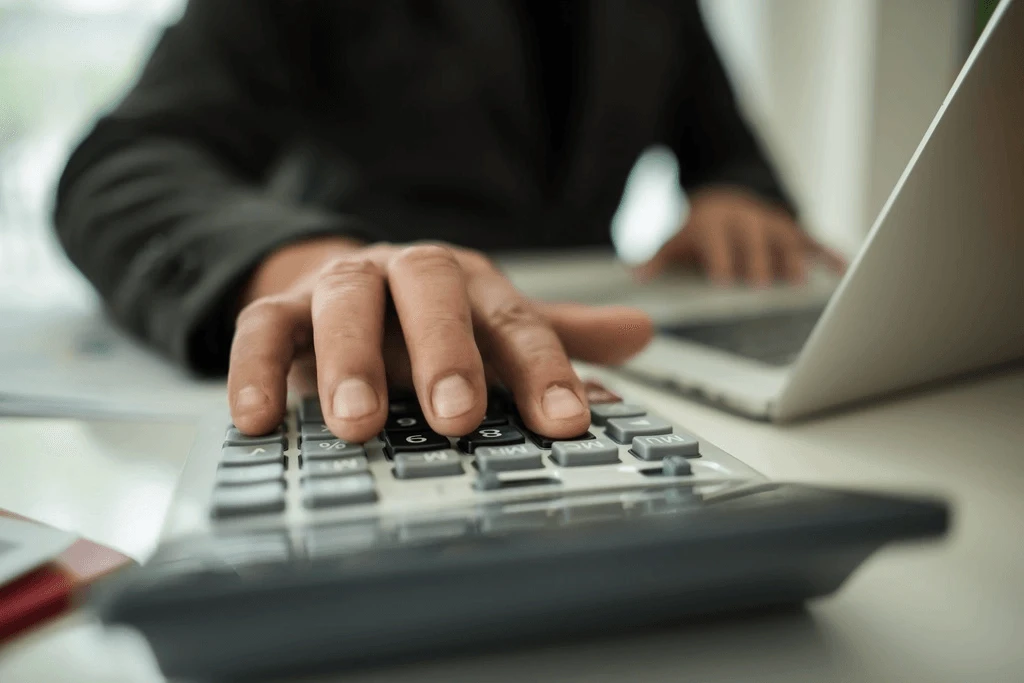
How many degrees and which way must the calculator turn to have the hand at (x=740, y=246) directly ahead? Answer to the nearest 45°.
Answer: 0° — it already faces it

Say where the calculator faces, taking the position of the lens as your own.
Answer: facing away from the viewer

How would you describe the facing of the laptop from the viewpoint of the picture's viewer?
facing away from the viewer and to the left of the viewer

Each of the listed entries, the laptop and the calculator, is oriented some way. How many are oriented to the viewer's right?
0
